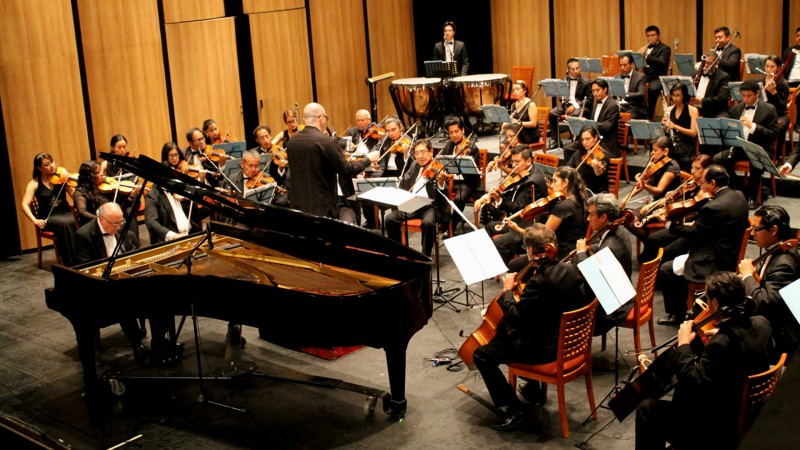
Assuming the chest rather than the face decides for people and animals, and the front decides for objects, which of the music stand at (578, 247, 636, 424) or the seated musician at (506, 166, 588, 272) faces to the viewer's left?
the seated musician

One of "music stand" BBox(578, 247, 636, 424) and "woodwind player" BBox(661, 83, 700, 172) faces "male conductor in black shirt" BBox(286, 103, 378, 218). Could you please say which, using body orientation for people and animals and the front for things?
the woodwind player

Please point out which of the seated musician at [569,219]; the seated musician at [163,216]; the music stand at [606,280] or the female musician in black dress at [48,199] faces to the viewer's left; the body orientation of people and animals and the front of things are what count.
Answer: the seated musician at [569,219]

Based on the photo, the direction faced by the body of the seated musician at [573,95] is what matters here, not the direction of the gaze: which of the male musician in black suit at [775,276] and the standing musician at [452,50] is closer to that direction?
the male musician in black suit

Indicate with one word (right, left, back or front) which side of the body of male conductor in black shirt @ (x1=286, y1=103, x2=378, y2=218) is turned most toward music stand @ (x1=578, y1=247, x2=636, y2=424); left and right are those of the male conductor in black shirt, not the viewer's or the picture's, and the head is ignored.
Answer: right

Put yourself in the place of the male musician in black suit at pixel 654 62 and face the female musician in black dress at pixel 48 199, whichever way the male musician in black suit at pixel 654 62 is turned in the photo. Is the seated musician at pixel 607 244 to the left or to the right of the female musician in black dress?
left

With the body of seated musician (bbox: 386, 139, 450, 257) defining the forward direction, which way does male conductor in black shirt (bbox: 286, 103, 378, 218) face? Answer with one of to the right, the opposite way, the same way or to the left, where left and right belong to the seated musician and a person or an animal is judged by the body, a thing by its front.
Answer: the opposite way

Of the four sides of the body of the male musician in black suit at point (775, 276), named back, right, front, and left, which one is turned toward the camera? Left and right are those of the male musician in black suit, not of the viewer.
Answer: left

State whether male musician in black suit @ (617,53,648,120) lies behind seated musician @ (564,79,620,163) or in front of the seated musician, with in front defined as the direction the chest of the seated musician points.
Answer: behind

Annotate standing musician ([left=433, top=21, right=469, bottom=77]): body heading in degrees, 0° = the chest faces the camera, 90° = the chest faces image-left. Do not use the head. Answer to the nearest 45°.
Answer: approximately 0°

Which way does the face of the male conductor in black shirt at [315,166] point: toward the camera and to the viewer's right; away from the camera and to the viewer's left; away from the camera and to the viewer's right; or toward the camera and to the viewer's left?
away from the camera and to the viewer's right
